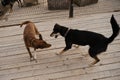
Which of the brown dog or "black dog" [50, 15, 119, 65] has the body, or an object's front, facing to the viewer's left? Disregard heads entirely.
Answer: the black dog

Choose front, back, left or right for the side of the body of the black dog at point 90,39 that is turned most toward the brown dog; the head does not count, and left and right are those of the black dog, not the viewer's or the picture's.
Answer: front

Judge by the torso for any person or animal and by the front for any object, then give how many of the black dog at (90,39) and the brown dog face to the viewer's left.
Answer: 1

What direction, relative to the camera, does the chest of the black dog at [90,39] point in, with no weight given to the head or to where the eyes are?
to the viewer's left

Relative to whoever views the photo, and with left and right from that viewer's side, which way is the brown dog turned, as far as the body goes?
facing the viewer and to the right of the viewer

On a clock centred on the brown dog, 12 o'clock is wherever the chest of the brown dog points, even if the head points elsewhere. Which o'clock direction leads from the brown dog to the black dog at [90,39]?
The black dog is roughly at 11 o'clock from the brown dog.
